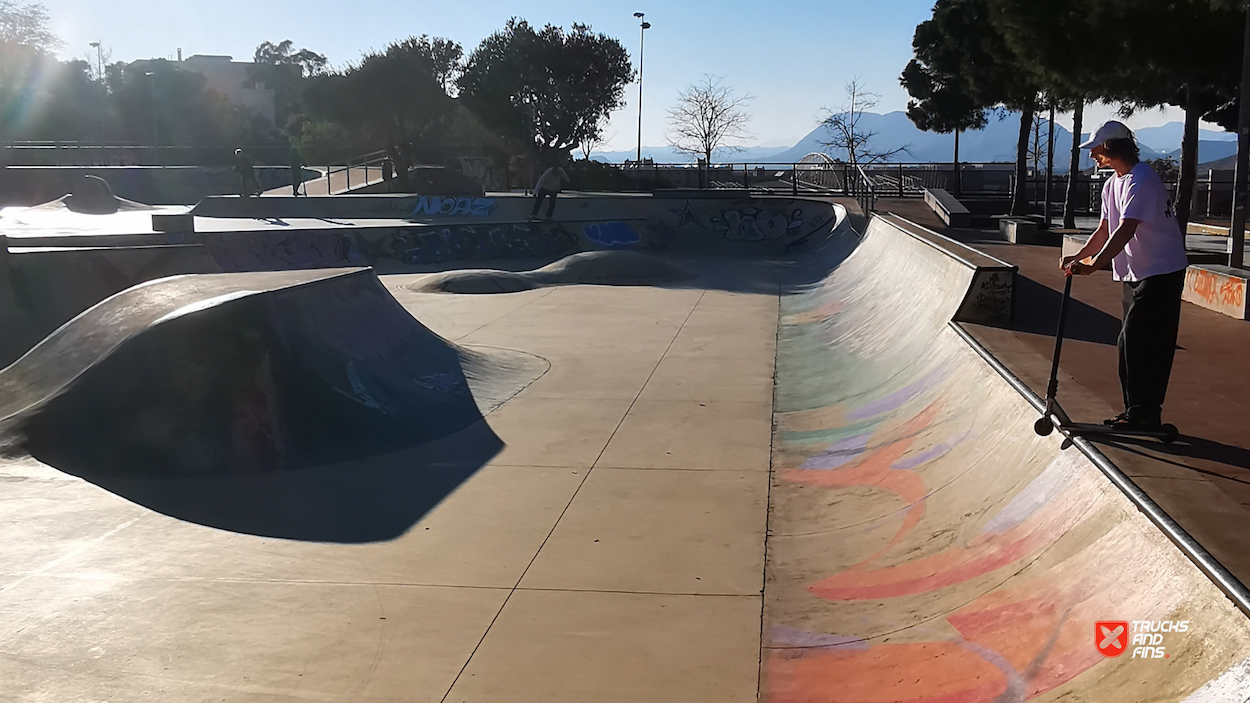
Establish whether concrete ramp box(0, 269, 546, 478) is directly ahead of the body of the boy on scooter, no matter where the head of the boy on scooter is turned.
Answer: yes

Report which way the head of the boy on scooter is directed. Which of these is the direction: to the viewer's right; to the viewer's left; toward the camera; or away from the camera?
to the viewer's left

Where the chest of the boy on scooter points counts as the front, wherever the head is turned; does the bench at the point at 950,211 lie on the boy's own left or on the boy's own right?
on the boy's own right

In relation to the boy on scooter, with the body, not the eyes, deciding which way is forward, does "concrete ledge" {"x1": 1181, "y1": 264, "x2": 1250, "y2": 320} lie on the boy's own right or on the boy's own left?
on the boy's own right

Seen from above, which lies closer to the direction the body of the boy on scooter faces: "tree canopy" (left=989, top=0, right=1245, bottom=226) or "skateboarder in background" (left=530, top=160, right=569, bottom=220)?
the skateboarder in background

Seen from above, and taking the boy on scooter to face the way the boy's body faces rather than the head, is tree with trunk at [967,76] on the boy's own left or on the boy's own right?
on the boy's own right

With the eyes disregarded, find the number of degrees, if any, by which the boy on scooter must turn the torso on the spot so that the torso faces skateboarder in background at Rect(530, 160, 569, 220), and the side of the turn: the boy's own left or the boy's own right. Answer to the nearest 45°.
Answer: approximately 45° to the boy's own right

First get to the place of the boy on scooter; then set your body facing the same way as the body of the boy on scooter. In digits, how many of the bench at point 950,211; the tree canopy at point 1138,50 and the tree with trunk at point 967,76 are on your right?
3

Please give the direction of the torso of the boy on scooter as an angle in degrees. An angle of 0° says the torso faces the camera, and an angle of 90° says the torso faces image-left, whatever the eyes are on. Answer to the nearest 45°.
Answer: approximately 90°

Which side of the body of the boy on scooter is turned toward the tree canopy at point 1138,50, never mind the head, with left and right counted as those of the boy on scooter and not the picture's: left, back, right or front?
right
